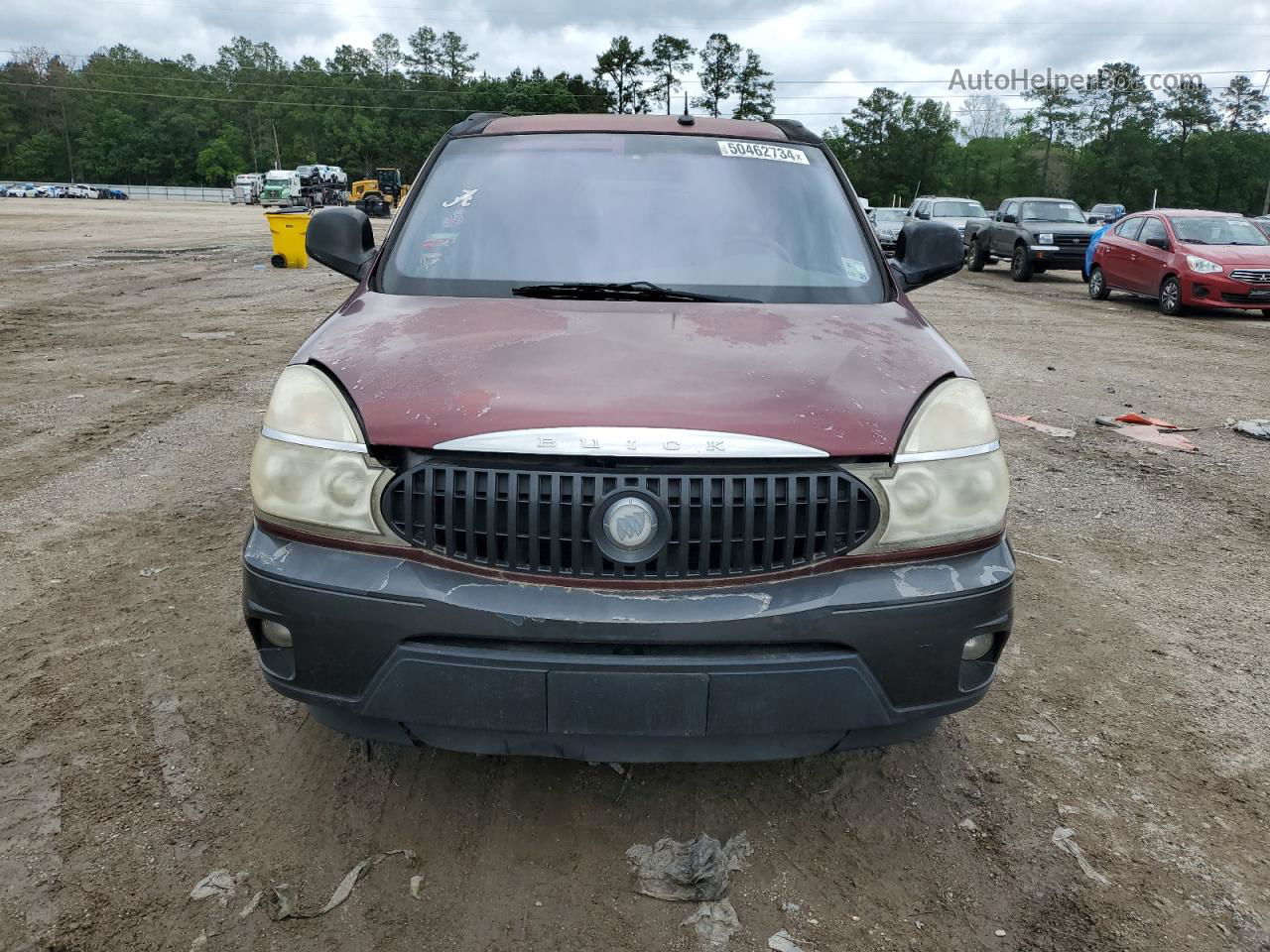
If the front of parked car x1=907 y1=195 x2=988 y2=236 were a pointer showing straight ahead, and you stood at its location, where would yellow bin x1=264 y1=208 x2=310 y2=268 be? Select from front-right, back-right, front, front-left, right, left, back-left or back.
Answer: right

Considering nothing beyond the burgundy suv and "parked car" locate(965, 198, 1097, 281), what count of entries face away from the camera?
0

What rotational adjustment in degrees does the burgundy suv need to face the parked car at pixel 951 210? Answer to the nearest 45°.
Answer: approximately 180°

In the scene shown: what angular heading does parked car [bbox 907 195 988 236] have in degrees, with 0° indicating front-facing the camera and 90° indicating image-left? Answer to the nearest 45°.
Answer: approximately 315°

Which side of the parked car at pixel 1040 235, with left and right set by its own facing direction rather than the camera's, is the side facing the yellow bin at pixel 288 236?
right

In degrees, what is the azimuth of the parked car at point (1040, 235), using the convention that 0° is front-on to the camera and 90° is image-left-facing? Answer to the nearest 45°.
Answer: approximately 315°

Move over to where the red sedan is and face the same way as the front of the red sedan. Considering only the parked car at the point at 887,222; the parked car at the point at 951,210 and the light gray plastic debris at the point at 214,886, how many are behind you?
2

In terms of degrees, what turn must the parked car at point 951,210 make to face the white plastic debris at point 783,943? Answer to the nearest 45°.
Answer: approximately 45° to its right

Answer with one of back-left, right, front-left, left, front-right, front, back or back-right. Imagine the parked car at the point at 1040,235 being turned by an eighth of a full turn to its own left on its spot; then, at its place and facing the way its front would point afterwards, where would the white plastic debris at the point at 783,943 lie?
right

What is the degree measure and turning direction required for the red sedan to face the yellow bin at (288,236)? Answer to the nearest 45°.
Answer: approximately 135° to its right

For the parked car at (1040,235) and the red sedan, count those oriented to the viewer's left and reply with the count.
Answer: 0

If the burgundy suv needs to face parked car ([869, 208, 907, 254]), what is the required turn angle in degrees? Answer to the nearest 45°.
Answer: approximately 180°

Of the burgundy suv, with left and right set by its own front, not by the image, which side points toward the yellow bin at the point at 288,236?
back

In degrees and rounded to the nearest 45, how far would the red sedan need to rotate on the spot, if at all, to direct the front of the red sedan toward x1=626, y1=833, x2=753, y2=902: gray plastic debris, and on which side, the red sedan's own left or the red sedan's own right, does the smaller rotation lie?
approximately 45° to the red sedan's own right

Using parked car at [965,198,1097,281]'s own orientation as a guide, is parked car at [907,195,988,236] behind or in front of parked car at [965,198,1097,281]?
behind
